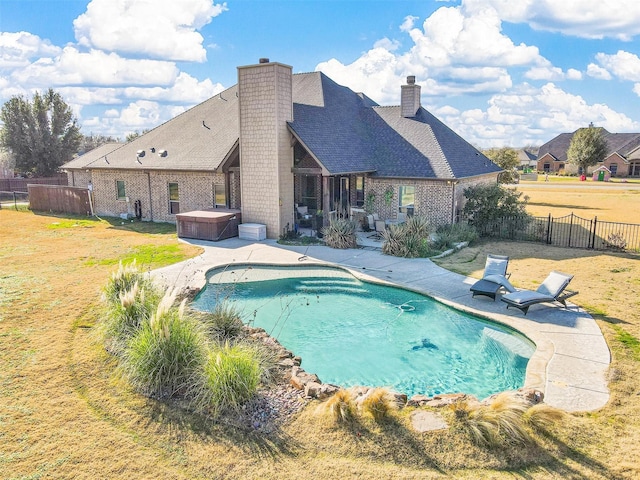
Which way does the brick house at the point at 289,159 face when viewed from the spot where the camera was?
facing away from the viewer

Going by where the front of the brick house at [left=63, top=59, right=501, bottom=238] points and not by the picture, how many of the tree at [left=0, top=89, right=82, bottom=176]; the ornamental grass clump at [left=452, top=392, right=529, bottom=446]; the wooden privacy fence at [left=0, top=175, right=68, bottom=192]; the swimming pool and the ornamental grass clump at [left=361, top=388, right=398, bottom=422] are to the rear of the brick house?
3

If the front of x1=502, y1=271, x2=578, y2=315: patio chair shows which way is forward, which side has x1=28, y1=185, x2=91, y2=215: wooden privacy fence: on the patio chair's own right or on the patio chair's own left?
on the patio chair's own right

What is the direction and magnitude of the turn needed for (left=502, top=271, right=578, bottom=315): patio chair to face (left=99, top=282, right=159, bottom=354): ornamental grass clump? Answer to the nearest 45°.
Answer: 0° — it already faces it

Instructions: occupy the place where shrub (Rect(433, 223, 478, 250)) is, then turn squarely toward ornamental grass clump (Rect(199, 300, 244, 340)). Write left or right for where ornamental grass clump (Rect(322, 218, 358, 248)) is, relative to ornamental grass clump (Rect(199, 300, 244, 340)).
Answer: right

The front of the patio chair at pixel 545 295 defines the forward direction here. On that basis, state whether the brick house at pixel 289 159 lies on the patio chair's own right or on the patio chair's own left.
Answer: on the patio chair's own right

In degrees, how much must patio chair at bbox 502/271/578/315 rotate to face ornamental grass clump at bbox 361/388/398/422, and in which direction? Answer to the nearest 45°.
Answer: approximately 45° to its left

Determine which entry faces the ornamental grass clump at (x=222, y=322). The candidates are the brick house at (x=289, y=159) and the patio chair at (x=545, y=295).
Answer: the patio chair

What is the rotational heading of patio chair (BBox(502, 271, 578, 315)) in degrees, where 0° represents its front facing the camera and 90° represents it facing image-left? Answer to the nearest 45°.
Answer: approximately 45°

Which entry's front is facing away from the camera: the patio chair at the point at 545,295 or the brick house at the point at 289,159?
the brick house

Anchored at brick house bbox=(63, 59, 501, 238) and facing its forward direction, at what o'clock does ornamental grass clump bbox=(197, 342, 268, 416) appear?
The ornamental grass clump is roughly at 6 o'clock from the brick house.

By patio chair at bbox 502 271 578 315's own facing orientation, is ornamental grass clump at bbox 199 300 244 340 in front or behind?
in front
